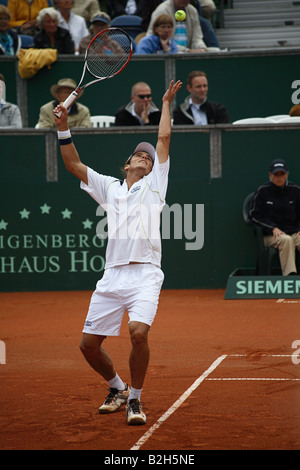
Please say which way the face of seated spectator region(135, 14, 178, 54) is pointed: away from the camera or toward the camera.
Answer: toward the camera

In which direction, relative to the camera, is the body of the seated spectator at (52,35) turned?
toward the camera

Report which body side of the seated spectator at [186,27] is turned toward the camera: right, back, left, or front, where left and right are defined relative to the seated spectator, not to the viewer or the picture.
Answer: front

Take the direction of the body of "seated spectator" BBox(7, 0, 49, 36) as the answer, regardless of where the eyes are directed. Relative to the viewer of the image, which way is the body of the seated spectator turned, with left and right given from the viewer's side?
facing the viewer

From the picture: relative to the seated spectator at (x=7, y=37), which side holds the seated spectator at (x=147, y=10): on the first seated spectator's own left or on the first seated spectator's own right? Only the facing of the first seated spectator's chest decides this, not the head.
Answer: on the first seated spectator's own left

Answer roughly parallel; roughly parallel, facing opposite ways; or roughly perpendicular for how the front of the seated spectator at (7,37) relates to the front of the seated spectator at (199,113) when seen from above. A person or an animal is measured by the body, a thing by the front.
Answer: roughly parallel

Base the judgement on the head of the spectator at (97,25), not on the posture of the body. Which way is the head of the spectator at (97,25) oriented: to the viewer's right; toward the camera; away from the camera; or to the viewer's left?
toward the camera

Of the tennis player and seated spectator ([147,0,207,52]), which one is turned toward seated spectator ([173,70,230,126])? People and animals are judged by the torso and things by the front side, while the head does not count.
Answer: seated spectator ([147,0,207,52])

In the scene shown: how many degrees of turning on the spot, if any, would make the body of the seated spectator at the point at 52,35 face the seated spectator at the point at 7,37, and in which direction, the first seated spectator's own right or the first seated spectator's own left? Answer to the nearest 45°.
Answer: approximately 135° to the first seated spectator's own right

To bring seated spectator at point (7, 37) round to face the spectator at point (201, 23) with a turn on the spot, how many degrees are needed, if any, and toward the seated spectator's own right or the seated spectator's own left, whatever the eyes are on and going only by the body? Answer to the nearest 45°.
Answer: approximately 90° to the seated spectator's own left

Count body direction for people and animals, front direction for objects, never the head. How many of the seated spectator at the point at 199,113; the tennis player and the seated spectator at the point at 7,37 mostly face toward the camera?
3

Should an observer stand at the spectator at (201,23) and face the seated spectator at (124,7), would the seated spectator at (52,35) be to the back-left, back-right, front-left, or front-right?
front-left

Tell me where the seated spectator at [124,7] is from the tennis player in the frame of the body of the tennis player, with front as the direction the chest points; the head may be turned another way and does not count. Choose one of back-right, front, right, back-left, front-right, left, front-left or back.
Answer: back
